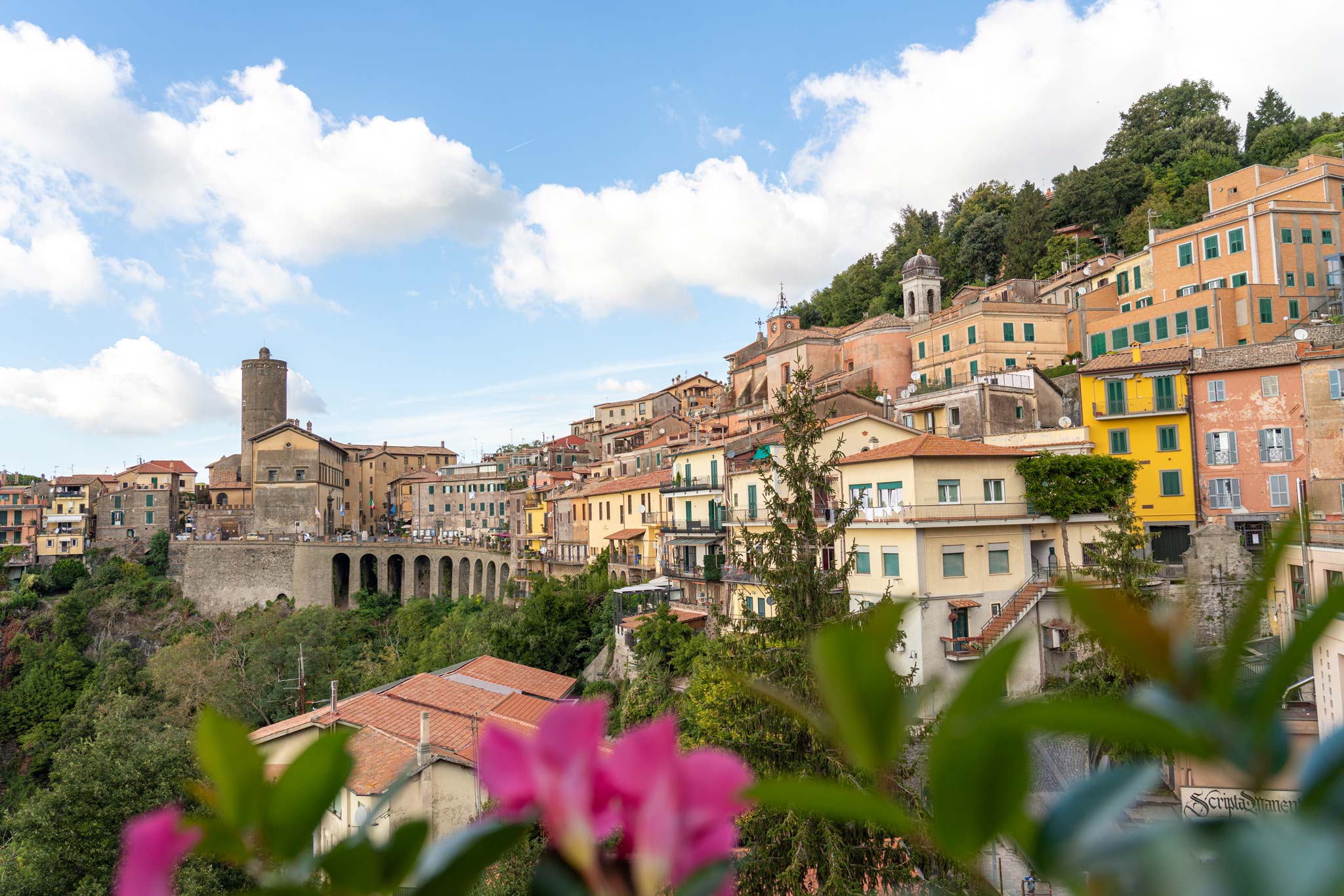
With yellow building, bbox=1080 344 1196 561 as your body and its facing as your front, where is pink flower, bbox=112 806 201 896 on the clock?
The pink flower is roughly at 12 o'clock from the yellow building.

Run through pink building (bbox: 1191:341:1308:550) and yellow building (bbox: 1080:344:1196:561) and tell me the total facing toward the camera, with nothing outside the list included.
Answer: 2

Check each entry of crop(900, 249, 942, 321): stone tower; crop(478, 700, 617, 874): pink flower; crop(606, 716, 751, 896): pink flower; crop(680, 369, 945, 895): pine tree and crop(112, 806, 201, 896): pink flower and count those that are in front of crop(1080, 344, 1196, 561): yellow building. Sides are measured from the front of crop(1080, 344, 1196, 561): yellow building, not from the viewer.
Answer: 4

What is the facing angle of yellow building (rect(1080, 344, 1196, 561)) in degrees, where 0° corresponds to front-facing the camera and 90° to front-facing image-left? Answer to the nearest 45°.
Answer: approximately 0°

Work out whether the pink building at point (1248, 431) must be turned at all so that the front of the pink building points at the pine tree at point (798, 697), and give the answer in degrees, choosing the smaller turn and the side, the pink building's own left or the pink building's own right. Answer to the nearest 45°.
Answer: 0° — it already faces it

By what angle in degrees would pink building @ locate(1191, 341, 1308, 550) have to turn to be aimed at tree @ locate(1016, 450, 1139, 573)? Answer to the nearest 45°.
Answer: approximately 45° to its right

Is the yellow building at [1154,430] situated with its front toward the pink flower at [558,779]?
yes

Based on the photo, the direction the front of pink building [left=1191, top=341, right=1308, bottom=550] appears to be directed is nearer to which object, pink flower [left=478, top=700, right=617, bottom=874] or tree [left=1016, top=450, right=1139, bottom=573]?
the pink flower

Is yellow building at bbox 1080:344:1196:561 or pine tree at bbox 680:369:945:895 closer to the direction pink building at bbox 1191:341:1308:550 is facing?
the pine tree
